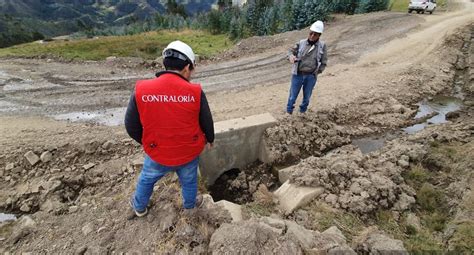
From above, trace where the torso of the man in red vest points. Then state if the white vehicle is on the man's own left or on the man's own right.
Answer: on the man's own right

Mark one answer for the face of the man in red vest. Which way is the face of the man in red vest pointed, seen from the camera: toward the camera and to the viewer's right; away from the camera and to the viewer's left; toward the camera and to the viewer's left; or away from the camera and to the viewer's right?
away from the camera and to the viewer's right

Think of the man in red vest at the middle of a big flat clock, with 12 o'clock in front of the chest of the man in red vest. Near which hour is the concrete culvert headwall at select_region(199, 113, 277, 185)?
The concrete culvert headwall is roughly at 1 o'clock from the man in red vest.

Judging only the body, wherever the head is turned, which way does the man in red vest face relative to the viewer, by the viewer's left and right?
facing away from the viewer

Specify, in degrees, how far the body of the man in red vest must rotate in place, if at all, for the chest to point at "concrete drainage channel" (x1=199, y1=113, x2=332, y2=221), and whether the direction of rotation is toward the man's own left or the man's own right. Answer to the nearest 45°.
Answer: approximately 45° to the man's own right
